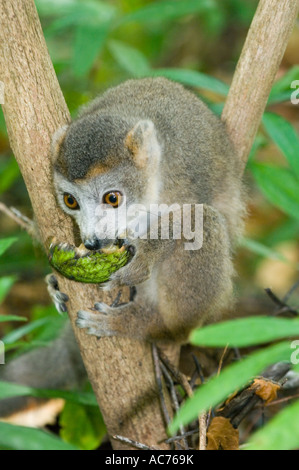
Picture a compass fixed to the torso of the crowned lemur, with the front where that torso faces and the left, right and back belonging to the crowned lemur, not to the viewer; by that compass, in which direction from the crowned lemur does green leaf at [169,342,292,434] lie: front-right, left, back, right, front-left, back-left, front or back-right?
front-left

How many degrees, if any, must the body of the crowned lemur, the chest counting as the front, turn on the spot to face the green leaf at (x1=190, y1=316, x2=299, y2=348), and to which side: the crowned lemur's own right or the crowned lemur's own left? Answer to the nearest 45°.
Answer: approximately 45° to the crowned lemur's own left

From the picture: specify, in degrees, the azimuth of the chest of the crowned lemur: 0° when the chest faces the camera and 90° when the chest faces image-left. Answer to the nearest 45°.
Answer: approximately 45°

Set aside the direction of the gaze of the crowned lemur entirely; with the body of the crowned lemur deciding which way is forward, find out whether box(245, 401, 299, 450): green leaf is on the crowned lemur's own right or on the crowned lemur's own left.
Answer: on the crowned lemur's own left

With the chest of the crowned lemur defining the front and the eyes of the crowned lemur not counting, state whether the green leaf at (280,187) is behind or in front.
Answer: behind
